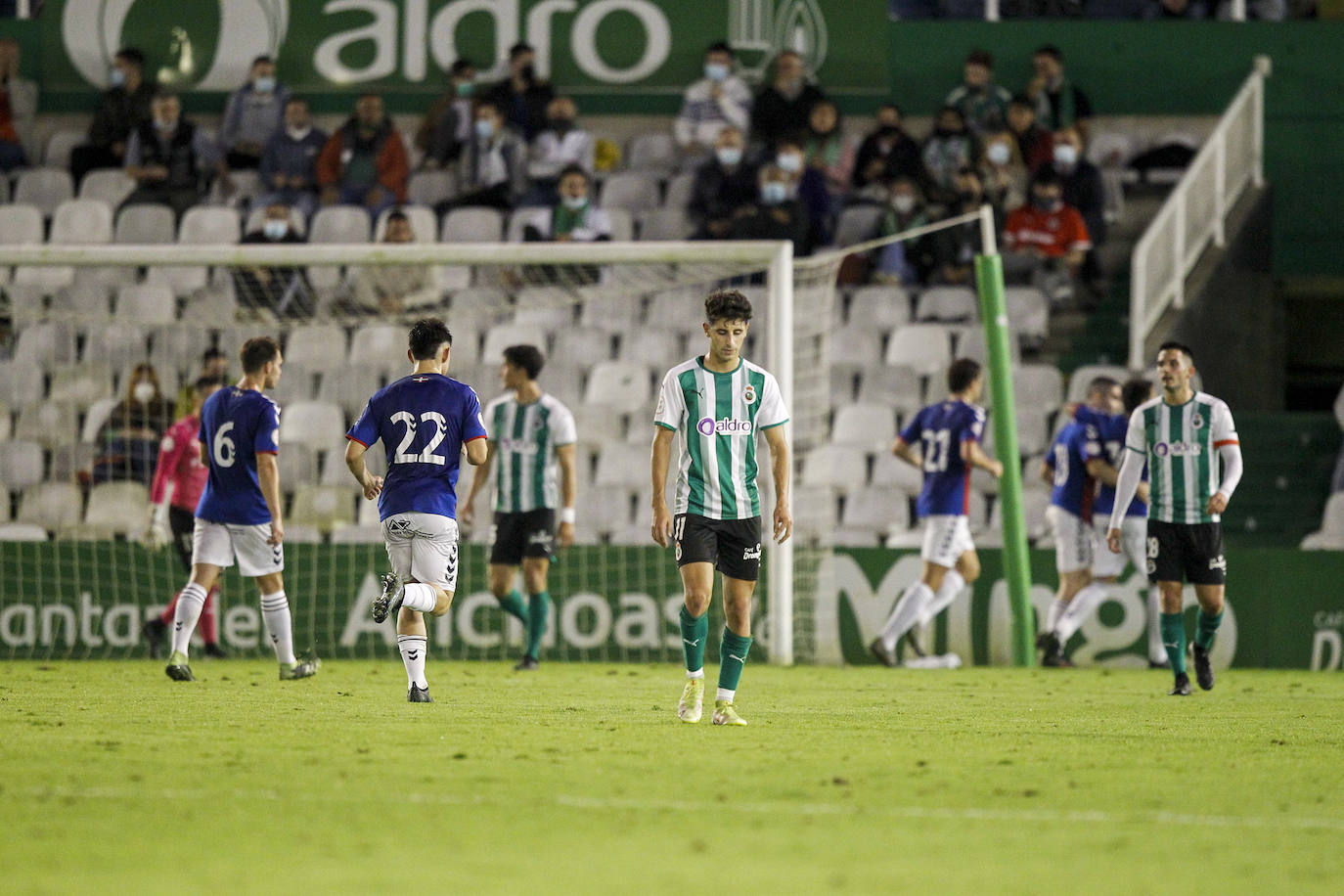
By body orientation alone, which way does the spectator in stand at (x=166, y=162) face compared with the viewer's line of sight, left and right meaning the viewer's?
facing the viewer

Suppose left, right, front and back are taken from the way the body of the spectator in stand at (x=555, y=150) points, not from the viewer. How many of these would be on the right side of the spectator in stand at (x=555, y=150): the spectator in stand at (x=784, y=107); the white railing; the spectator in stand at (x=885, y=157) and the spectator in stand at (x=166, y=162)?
1

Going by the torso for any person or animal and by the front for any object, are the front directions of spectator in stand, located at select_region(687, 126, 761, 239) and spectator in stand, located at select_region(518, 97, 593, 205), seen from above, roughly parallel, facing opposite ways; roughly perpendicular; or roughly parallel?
roughly parallel

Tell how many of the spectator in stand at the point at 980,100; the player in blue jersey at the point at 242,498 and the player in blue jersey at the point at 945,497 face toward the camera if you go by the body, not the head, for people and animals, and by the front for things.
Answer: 1

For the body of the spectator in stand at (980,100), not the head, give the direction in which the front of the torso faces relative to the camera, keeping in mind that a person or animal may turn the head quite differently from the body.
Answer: toward the camera

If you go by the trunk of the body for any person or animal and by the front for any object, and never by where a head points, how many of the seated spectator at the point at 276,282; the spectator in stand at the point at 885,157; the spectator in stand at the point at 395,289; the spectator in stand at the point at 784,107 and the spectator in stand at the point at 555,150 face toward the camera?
5

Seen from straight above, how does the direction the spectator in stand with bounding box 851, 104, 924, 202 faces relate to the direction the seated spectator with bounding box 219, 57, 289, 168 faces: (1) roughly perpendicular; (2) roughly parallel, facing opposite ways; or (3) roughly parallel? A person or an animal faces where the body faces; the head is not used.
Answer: roughly parallel

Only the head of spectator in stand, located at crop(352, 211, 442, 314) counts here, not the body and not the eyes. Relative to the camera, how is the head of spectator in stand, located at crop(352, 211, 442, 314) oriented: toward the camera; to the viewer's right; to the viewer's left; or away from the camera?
toward the camera

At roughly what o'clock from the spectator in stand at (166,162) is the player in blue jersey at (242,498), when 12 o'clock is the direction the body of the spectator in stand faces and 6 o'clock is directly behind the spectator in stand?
The player in blue jersey is roughly at 12 o'clock from the spectator in stand.

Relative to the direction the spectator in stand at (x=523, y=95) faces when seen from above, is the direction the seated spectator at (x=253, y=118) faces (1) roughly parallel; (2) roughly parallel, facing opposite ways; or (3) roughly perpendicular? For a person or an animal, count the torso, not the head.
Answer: roughly parallel

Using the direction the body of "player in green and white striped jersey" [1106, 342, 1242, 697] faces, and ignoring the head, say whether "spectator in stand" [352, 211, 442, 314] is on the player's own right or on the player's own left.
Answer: on the player's own right

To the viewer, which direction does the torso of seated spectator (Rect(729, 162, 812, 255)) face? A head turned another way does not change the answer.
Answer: toward the camera

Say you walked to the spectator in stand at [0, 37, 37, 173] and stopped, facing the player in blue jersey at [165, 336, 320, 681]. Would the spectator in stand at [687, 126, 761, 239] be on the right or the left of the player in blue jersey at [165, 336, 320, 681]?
left

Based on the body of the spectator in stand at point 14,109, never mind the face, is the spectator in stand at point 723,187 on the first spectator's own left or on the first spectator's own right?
on the first spectator's own left

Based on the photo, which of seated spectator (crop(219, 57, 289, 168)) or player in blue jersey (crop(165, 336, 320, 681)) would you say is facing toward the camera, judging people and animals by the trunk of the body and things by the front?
the seated spectator

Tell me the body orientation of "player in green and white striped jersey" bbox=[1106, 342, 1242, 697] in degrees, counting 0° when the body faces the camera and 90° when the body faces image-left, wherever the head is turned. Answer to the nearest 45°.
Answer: approximately 0°

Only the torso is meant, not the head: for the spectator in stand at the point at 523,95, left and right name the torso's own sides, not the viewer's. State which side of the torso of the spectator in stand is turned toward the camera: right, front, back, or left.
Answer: front

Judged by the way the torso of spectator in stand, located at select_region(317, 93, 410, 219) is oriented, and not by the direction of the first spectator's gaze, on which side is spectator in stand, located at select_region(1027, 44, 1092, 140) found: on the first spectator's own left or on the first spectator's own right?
on the first spectator's own left

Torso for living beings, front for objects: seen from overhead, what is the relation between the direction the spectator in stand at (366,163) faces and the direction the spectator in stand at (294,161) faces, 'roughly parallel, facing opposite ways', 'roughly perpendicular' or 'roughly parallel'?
roughly parallel
